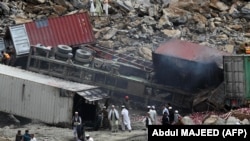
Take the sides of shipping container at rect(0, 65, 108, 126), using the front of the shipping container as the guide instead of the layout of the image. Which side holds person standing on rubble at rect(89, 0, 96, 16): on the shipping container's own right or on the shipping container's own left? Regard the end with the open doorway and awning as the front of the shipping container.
on the shipping container's own left

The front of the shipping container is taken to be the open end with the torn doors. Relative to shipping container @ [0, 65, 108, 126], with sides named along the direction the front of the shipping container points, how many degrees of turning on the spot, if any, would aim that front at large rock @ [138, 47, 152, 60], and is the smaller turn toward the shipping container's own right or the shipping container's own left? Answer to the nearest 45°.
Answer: approximately 90° to the shipping container's own left

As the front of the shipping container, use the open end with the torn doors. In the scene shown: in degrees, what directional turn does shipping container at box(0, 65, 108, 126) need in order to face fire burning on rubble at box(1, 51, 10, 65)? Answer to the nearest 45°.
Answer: approximately 180°

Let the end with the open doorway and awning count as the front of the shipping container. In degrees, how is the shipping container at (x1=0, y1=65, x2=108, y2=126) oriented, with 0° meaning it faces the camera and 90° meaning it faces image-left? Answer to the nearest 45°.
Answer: approximately 315°

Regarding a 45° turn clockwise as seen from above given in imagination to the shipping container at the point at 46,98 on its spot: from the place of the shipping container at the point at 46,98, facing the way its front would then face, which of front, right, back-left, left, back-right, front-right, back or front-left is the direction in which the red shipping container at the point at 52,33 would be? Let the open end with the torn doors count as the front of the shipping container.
back

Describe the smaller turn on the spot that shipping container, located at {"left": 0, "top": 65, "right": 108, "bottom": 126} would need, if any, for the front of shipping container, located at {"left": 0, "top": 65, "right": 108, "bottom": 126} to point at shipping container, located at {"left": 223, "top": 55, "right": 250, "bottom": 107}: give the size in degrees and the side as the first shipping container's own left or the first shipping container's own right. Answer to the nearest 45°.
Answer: approximately 45° to the first shipping container's own left
